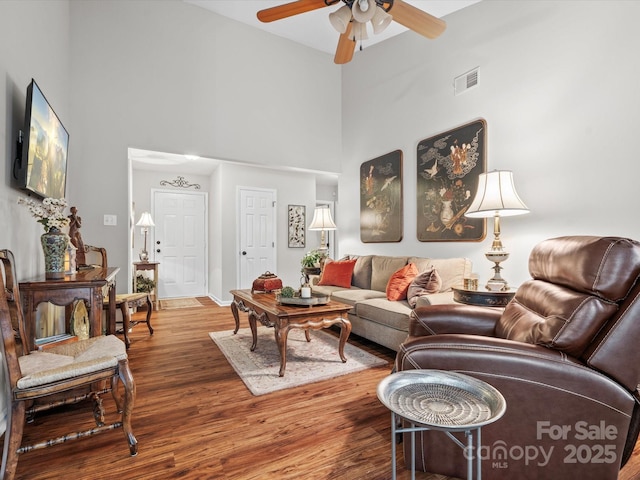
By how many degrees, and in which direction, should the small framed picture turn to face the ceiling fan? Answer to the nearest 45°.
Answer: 0° — it already faces it

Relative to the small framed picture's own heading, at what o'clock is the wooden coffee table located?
The wooden coffee table is roughly at 12 o'clock from the small framed picture.

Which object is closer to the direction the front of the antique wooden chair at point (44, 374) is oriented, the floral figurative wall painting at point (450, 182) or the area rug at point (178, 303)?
the floral figurative wall painting

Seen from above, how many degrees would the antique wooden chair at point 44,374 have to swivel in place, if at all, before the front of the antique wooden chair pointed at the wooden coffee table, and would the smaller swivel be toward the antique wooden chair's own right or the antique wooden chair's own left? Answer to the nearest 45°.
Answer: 0° — it already faces it

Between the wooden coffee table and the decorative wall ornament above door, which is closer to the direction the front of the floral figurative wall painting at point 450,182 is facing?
the wooden coffee table

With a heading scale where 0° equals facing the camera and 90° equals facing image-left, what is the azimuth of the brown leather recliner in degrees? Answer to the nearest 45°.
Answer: approximately 90°

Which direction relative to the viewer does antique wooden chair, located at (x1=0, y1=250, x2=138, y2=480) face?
to the viewer's right
